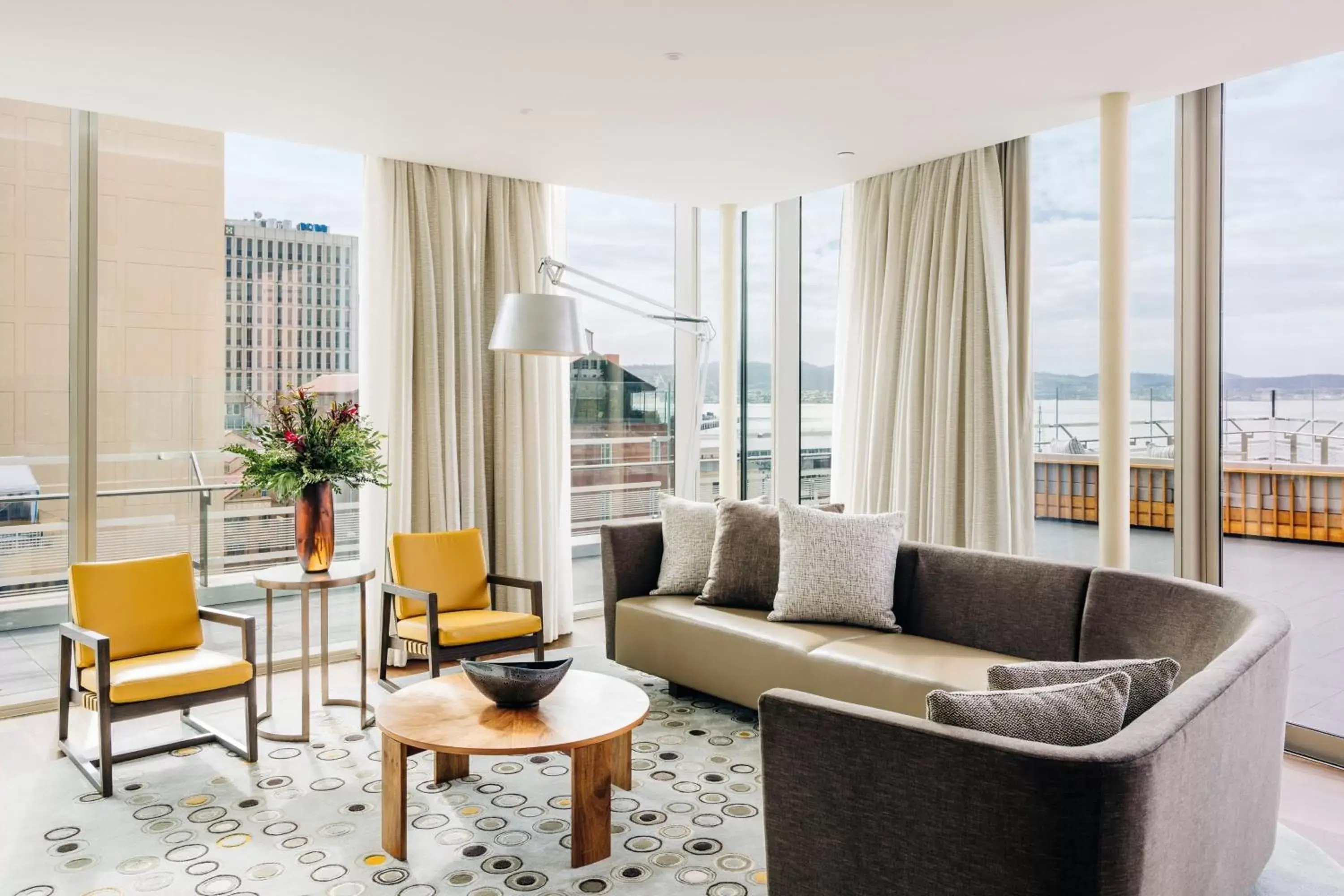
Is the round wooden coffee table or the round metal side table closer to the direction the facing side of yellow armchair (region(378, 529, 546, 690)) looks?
the round wooden coffee table

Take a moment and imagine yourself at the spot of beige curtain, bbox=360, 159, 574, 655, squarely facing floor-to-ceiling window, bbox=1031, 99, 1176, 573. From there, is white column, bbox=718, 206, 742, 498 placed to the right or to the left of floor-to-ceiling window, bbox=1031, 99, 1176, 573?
left

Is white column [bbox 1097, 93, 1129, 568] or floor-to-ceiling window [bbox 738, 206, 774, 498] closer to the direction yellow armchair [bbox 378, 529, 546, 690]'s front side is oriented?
the white column

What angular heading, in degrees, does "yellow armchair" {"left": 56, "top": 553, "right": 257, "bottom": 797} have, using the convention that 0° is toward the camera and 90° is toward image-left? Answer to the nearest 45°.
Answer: approximately 315°

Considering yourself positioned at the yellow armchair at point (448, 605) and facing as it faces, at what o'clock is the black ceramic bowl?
The black ceramic bowl is roughly at 1 o'clock from the yellow armchair.

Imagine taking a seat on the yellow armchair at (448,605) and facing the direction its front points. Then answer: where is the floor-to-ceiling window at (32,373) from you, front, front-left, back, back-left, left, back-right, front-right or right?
back-right

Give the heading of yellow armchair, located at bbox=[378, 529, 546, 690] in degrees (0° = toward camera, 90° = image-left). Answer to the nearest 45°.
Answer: approximately 315°
